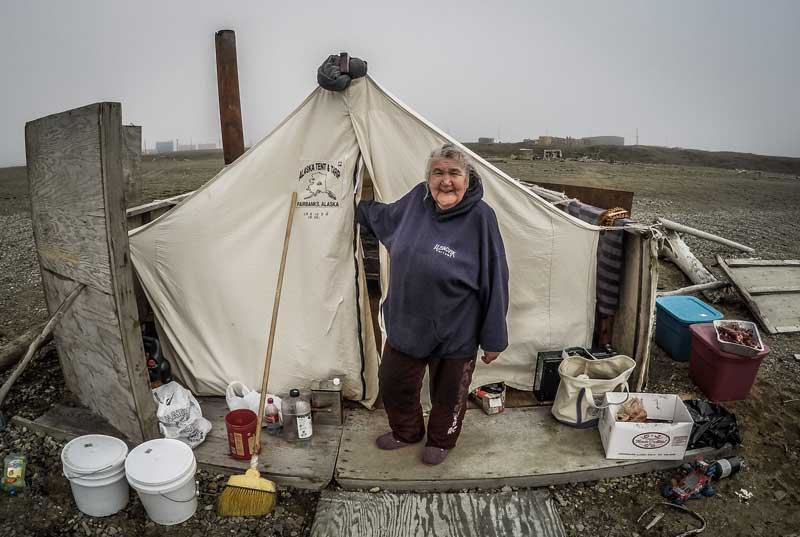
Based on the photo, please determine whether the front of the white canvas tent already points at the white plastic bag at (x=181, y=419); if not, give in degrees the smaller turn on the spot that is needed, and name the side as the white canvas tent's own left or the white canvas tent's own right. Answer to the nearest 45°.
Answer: approximately 45° to the white canvas tent's own right

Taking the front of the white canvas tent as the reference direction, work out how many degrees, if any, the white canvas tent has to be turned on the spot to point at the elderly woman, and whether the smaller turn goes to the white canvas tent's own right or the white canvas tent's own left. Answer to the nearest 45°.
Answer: approximately 45° to the white canvas tent's own left

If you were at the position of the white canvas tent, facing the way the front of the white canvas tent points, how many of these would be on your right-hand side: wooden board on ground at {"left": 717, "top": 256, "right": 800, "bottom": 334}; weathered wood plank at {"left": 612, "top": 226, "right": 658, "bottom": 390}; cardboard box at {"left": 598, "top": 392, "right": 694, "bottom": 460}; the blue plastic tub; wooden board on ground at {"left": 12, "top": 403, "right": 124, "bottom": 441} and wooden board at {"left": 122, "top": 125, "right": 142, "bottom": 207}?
2

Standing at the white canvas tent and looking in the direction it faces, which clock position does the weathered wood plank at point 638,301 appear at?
The weathered wood plank is roughly at 9 o'clock from the white canvas tent.

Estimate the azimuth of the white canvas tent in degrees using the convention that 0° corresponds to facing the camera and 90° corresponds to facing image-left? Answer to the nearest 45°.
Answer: approximately 0°

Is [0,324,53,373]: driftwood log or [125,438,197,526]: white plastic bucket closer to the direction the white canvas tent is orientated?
the white plastic bucket

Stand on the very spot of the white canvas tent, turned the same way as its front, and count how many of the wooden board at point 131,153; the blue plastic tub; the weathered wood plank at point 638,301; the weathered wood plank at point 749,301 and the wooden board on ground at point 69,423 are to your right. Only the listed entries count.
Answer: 2

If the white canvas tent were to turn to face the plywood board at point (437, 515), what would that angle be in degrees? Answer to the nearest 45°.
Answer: approximately 45° to its left

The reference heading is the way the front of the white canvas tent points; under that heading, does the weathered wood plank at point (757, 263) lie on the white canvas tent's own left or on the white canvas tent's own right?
on the white canvas tent's own left

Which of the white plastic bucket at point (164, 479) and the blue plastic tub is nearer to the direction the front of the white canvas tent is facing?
the white plastic bucket

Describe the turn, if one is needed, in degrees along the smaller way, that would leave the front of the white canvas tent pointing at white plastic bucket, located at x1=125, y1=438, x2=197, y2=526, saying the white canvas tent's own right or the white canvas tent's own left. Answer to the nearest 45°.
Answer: approximately 45° to the white canvas tent's own right

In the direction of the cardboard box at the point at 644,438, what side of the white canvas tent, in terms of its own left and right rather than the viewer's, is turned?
left
